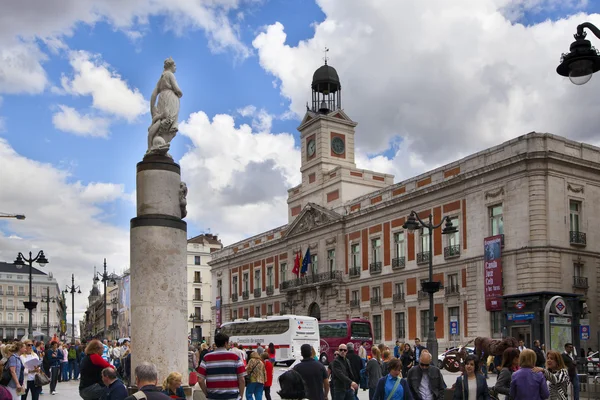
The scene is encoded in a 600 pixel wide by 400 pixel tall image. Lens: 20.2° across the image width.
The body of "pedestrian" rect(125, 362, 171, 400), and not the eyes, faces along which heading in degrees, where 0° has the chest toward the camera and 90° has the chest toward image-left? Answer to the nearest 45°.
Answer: approximately 180°

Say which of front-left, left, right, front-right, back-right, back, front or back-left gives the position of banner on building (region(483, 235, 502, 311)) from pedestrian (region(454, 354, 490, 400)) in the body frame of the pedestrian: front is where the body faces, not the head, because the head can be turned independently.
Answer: back

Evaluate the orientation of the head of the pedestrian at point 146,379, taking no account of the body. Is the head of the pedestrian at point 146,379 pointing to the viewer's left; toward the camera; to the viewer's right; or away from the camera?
away from the camera

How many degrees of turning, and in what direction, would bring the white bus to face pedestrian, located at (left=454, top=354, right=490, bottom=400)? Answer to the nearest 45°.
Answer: approximately 135° to its left

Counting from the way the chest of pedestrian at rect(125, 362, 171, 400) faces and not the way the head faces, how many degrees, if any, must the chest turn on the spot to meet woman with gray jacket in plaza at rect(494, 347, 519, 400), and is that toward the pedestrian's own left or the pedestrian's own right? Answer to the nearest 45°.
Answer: approximately 45° to the pedestrian's own right
